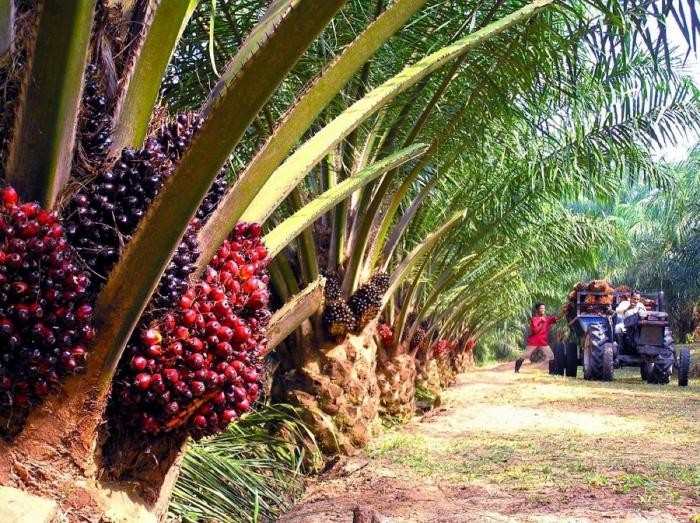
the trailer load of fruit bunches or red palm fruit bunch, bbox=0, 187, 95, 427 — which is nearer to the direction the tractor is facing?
the red palm fruit bunch

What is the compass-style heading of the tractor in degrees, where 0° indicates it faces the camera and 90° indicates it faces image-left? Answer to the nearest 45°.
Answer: approximately 315°

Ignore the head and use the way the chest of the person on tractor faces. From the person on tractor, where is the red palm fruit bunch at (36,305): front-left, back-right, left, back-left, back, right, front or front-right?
front-right

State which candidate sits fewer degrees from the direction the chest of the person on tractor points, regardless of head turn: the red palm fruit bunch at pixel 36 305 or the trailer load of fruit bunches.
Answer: the red palm fruit bunch

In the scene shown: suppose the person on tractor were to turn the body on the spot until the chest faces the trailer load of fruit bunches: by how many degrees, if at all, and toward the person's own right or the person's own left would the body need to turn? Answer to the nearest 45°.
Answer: approximately 135° to the person's own left

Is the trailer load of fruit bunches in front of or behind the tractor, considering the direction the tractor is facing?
behind

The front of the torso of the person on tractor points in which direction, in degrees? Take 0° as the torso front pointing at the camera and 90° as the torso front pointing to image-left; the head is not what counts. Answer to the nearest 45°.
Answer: approximately 315°
